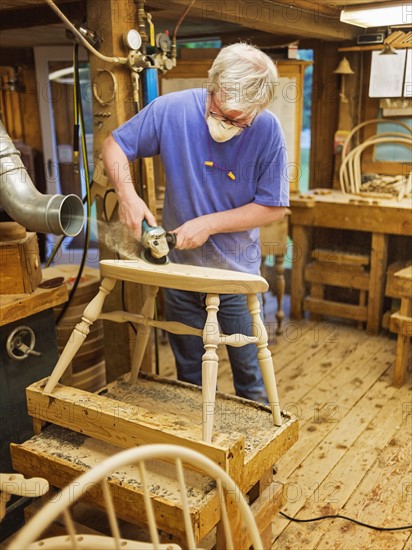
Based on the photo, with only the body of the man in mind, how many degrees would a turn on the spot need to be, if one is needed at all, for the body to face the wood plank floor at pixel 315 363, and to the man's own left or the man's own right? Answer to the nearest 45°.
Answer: approximately 135° to the man's own left

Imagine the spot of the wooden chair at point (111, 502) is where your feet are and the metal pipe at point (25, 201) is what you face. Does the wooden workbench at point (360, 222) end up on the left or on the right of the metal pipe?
right

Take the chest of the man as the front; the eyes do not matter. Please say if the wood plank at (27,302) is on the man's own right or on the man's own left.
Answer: on the man's own right

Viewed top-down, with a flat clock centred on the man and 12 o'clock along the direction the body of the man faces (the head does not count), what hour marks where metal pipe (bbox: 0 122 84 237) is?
The metal pipe is roughly at 2 o'clock from the man.

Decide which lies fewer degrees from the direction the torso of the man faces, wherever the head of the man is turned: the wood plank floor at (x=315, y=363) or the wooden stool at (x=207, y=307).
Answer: the wooden stool

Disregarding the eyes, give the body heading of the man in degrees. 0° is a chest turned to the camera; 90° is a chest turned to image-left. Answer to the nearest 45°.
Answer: approximately 0°

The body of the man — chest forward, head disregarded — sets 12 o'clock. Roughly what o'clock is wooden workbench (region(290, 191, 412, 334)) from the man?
The wooden workbench is roughly at 7 o'clock from the man.
